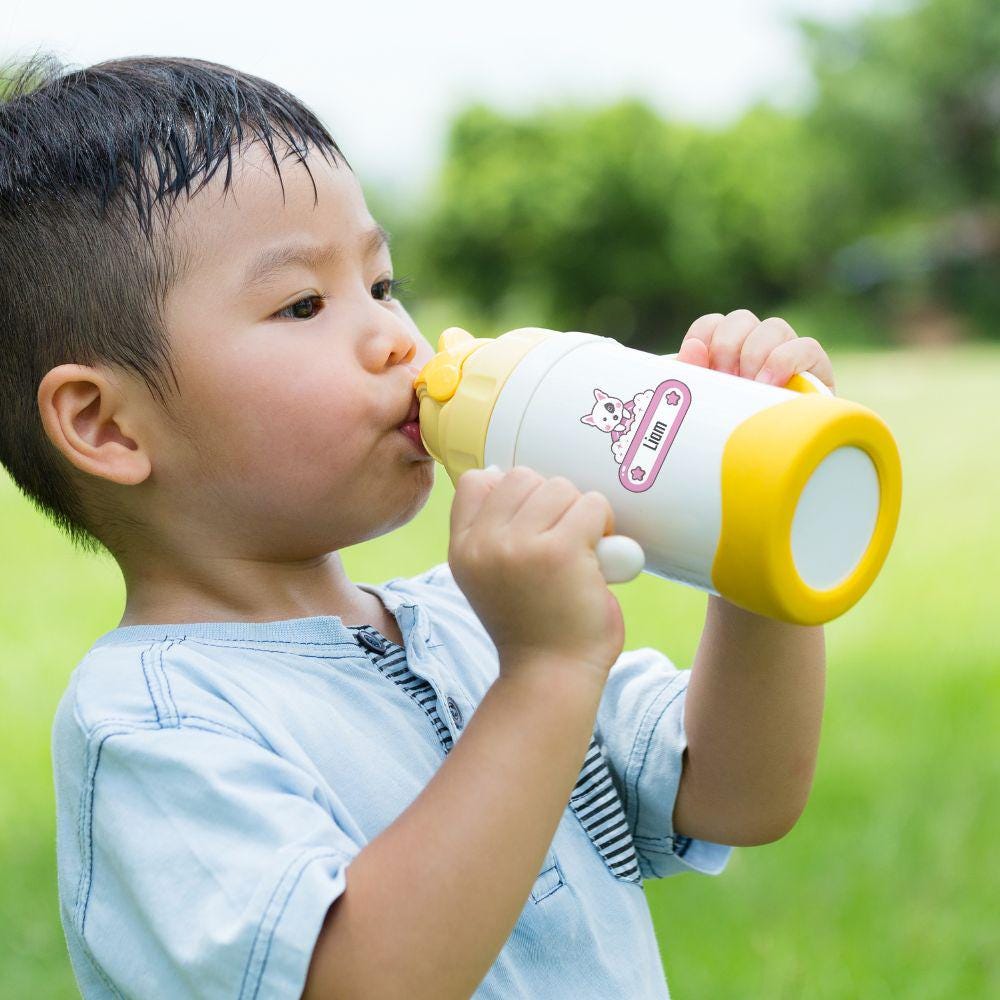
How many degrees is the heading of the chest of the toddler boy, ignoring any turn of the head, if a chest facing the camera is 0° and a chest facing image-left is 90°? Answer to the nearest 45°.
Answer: approximately 315°

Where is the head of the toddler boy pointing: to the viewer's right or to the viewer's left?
to the viewer's right
